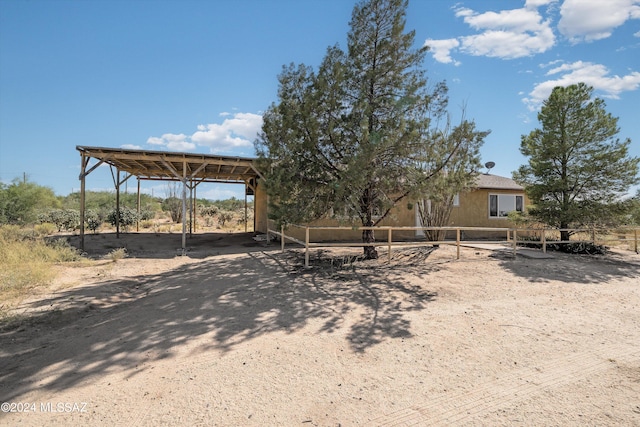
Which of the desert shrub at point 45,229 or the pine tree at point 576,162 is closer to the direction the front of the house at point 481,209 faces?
the pine tree

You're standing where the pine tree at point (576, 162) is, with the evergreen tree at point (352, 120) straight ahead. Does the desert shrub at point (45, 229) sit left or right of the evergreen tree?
right

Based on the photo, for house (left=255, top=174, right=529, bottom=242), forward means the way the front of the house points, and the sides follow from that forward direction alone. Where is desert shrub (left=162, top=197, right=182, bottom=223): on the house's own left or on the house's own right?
on the house's own right

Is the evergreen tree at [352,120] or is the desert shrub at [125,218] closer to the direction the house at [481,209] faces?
the evergreen tree

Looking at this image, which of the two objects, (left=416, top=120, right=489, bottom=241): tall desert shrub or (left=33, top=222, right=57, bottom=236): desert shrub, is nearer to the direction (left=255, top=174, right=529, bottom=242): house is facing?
the tall desert shrub

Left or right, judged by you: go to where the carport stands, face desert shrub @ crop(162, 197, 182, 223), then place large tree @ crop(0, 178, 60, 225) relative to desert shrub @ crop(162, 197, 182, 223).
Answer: left

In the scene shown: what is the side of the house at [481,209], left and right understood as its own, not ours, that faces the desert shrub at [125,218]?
right

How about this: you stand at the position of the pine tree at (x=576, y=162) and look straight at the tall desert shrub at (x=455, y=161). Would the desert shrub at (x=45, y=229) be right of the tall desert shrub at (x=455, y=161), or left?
right

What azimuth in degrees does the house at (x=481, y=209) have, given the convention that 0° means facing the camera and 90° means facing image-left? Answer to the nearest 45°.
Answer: approximately 0°

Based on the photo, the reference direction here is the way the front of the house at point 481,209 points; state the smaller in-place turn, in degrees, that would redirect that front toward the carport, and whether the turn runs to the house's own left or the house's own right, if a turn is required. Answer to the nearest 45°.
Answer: approximately 45° to the house's own right

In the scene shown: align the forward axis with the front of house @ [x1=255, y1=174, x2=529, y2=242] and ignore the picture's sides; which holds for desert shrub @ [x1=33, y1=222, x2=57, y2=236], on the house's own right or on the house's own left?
on the house's own right
